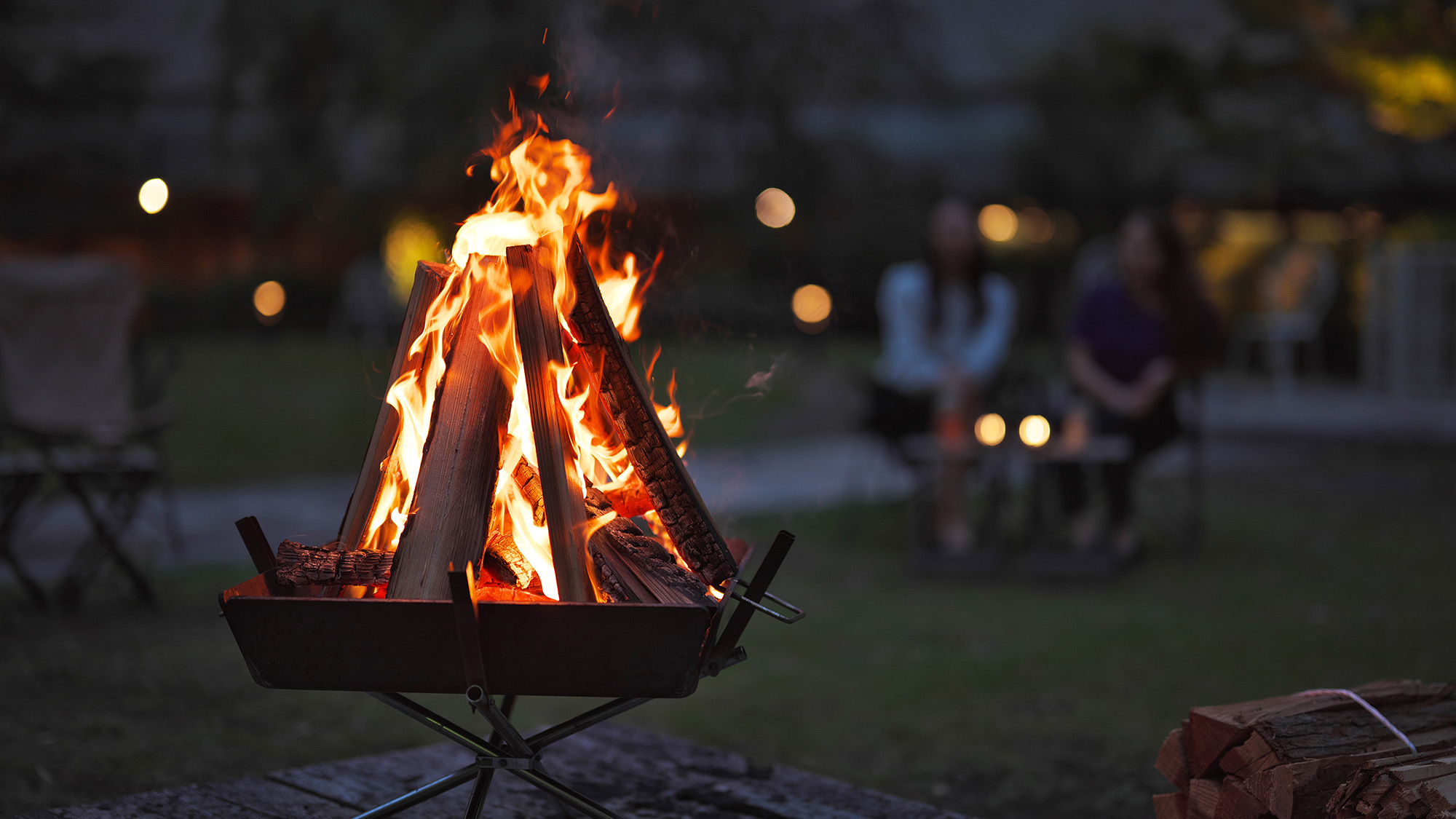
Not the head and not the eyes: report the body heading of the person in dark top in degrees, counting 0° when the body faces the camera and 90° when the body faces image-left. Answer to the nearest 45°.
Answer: approximately 45°

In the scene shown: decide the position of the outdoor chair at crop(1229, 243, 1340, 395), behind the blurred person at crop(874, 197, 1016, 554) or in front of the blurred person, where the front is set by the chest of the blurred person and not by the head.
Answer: behind

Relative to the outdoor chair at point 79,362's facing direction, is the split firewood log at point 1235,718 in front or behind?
in front

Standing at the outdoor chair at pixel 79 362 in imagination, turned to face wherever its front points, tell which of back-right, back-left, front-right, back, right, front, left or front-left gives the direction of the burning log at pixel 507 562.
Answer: front-right

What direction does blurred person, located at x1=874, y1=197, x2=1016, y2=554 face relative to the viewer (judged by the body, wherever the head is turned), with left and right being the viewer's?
facing the viewer

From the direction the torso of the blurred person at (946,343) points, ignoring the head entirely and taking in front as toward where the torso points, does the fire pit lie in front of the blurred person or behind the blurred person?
in front

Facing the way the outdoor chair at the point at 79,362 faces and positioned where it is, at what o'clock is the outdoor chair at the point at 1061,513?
the outdoor chair at the point at 1061,513 is roughly at 11 o'clock from the outdoor chair at the point at 79,362.
